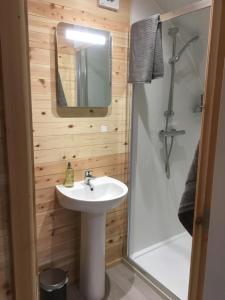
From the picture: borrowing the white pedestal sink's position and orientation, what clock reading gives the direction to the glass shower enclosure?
The glass shower enclosure is roughly at 9 o'clock from the white pedestal sink.

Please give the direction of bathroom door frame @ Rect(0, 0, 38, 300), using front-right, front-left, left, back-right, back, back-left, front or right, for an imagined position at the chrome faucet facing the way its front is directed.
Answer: front-right

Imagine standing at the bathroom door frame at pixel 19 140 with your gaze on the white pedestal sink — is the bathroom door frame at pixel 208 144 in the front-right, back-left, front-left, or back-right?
front-right

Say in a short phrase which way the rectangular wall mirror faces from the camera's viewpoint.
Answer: facing the viewer and to the right of the viewer

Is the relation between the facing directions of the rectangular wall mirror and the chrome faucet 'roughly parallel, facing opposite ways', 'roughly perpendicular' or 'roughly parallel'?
roughly parallel

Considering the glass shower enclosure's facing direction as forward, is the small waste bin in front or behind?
in front

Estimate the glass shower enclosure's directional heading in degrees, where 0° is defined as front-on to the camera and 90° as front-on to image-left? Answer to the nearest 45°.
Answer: approximately 45°

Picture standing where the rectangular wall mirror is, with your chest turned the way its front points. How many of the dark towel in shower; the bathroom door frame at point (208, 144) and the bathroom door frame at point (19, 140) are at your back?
0

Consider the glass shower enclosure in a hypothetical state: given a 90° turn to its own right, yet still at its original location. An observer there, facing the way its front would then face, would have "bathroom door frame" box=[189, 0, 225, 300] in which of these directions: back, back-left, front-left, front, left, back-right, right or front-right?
back-left

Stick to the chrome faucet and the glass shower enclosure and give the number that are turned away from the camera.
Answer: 0

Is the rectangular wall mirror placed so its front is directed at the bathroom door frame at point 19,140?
no
